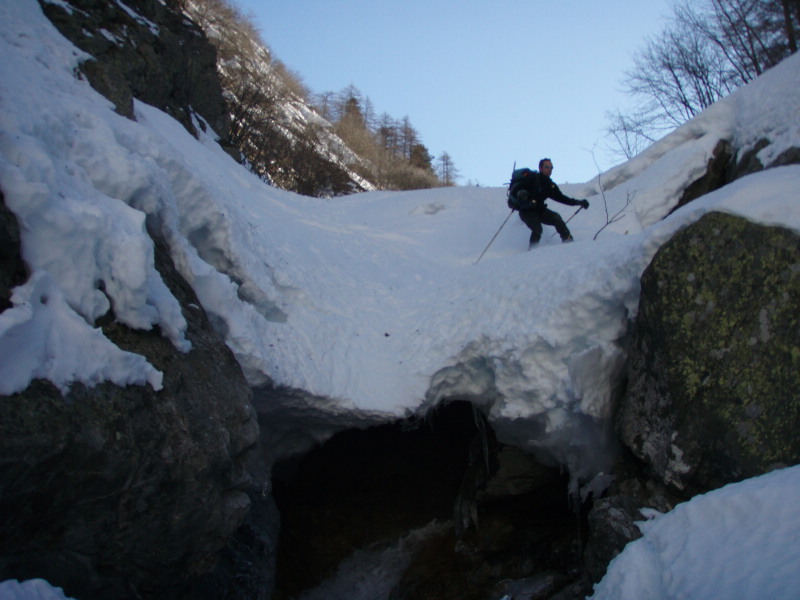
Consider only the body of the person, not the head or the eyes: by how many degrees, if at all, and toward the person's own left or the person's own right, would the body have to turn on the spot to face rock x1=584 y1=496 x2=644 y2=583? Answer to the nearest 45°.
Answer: approximately 45° to the person's own right

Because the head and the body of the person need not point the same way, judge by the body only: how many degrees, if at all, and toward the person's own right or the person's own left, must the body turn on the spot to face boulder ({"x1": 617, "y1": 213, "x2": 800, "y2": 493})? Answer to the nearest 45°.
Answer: approximately 45° to the person's own right

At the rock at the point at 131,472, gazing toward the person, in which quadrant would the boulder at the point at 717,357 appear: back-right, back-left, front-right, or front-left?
front-right

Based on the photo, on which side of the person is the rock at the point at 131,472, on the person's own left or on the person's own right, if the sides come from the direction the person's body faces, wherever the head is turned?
on the person's own right

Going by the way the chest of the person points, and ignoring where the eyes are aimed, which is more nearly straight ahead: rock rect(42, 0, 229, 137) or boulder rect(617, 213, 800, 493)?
the boulder

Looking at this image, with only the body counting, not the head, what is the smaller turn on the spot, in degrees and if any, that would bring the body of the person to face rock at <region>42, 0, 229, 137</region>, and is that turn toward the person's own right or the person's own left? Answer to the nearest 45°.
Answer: approximately 135° to the person's own right

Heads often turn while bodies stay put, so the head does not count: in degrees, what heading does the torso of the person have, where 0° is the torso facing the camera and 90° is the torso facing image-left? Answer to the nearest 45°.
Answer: approximately 315°
